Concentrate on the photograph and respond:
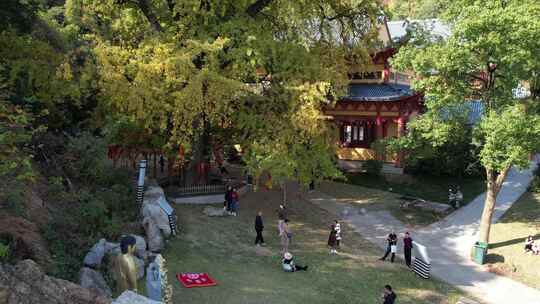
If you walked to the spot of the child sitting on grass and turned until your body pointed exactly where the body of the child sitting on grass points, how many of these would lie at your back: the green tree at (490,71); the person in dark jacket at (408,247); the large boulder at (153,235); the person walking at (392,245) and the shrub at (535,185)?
1

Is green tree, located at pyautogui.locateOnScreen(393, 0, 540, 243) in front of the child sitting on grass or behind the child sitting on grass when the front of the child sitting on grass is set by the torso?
in front

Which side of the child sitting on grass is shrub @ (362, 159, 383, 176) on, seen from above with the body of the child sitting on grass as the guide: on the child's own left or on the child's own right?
on the child's own left

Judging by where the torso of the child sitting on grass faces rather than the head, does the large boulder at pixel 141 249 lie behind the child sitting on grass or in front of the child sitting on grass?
behind

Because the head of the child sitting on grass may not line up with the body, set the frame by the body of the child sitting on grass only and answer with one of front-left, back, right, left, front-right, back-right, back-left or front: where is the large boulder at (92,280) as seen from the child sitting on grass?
back-right

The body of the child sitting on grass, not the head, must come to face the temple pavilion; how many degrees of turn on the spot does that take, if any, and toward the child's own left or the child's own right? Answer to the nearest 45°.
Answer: approximately 90° to the child's own left

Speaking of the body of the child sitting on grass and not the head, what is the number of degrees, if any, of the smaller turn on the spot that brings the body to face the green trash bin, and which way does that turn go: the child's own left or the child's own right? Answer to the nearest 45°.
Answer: approximately 45° to the child's own left

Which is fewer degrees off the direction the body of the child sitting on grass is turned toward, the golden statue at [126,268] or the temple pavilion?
the temple pavilion

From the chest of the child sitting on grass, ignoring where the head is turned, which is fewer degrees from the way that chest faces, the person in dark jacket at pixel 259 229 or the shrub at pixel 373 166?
the shrub

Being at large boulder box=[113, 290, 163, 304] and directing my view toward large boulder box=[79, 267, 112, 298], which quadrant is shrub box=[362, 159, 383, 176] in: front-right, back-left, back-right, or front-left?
front-right

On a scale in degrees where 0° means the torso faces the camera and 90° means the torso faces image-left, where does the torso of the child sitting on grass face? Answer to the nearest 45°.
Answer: approximately 270°

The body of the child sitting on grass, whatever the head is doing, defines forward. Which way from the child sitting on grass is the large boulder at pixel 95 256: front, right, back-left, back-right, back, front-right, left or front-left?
back-right

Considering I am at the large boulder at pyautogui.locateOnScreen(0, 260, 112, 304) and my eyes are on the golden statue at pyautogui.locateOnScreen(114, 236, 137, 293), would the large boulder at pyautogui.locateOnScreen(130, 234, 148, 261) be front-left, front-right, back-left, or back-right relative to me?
front-left

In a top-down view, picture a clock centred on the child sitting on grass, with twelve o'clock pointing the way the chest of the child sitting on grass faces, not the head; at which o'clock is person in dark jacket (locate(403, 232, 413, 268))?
The person in dark jacket is roughly at 11 o'clock from the child sitting on grass.
